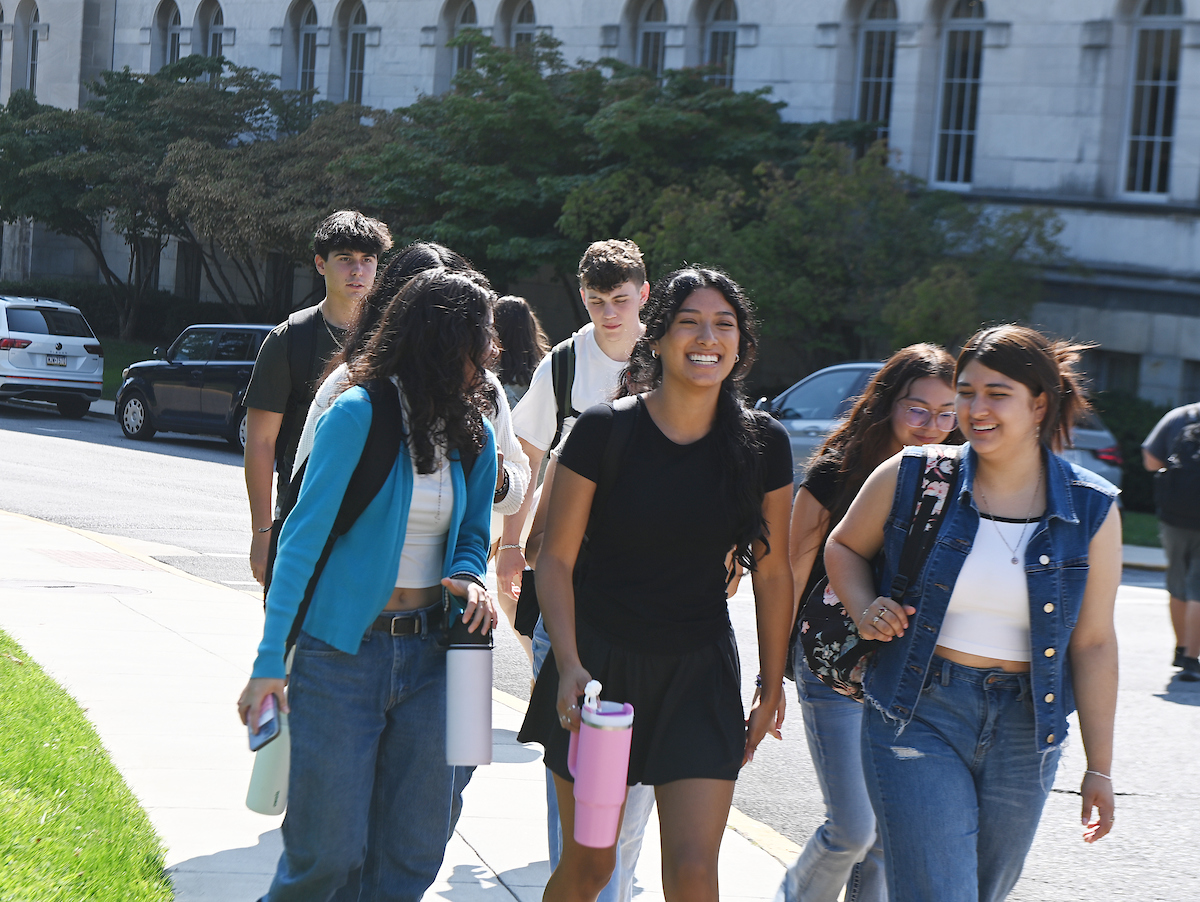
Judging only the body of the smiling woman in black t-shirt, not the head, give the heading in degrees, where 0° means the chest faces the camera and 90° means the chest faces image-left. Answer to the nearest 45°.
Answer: approximately 0°

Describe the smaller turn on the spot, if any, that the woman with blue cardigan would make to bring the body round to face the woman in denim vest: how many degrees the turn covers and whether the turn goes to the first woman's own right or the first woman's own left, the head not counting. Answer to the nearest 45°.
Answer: approximately 45° to the first woman's own left

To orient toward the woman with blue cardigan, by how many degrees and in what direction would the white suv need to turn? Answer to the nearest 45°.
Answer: approximately 135° to its left

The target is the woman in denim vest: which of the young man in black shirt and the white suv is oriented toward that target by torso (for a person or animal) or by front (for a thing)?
the young man in black shirt

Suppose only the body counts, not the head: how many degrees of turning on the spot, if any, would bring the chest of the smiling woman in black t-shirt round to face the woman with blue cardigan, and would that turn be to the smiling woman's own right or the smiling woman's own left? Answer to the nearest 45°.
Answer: approximately 90° to the smiling woman's own right

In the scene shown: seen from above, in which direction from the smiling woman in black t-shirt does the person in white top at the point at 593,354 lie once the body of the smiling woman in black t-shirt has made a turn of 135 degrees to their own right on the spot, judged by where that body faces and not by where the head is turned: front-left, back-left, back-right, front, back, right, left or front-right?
front-right

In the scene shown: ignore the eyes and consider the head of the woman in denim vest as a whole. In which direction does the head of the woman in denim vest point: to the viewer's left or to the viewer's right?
to the viewer's left

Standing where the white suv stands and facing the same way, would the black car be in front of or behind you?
behind

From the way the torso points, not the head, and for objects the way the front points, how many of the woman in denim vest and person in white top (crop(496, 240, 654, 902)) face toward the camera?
2

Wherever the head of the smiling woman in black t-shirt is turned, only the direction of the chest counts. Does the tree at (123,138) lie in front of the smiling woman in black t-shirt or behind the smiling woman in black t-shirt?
behind

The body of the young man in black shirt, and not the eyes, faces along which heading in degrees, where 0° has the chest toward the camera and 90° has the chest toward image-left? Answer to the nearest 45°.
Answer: approximately 315°

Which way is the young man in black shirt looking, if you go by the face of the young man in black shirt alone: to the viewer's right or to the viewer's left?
to the viewer's right

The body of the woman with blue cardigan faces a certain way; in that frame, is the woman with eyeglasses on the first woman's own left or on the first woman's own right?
on the first woman's own left
